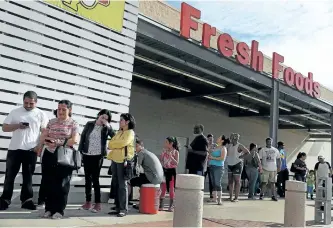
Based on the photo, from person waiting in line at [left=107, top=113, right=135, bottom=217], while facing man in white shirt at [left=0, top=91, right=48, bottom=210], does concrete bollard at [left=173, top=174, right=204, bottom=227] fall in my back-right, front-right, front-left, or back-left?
back-left

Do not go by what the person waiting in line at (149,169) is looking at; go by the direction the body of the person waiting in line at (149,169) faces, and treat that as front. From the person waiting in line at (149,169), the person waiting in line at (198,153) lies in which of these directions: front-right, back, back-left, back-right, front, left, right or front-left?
back-right

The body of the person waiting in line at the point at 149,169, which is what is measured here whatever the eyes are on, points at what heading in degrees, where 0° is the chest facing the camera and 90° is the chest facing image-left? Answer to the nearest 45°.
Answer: approximately 90°

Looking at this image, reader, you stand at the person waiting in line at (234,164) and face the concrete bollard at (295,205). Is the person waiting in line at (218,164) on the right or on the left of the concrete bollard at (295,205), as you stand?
right

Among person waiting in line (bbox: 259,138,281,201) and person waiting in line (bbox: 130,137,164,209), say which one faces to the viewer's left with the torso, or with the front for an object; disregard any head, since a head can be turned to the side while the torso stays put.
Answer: person waiting in line (bbox: 130,137,164,209)
